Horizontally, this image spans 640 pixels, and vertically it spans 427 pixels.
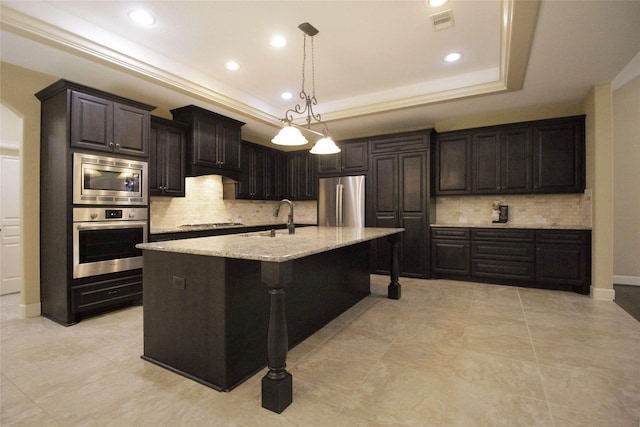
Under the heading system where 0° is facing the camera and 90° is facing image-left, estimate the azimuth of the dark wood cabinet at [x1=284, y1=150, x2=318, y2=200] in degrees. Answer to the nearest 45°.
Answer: approximately 0°

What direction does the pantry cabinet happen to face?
toward the camera

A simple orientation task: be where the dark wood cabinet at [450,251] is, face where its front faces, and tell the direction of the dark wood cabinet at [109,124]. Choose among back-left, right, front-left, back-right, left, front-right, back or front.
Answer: front-right

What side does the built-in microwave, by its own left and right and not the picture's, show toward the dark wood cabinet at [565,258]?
front

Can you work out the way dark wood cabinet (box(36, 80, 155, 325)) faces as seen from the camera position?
facing the viewer and to the right of the viewer

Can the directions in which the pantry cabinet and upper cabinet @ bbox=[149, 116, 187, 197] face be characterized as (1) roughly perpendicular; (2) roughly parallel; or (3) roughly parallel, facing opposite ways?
roughly perpendicular

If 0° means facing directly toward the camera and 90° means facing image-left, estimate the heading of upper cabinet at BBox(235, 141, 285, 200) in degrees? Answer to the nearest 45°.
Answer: approximately 315°

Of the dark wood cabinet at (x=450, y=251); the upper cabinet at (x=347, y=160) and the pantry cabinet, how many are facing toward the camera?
3

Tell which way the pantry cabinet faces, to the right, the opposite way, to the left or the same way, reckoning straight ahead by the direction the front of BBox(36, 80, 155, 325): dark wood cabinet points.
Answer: to the right

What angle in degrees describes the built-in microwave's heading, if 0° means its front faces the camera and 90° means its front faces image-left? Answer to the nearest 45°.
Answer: approximately 315°
